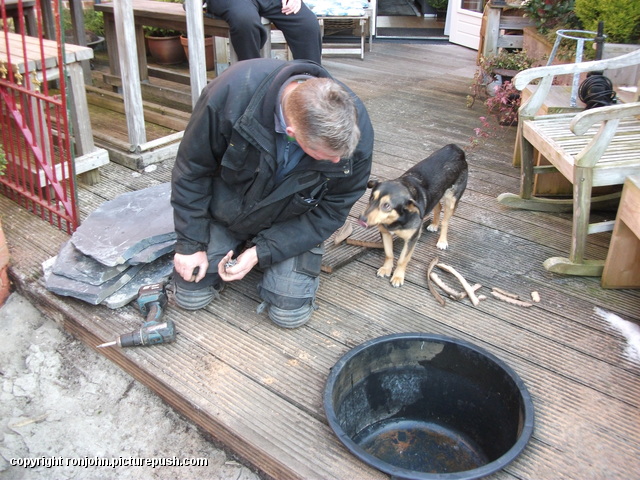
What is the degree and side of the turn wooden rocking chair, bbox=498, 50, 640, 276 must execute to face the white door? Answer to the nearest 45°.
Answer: approximately 90° to its right

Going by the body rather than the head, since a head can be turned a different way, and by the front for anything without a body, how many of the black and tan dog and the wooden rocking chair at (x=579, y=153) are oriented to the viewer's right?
0

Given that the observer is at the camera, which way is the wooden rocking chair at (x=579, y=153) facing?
facing to the left of the viewer

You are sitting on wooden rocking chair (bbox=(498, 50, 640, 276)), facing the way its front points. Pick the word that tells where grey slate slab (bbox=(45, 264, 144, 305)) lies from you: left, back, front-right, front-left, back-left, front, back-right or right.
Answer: front-left

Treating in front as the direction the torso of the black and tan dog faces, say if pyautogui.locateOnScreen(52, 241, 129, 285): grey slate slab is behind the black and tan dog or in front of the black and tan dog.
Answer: in front

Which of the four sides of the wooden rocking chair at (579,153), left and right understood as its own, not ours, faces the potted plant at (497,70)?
right

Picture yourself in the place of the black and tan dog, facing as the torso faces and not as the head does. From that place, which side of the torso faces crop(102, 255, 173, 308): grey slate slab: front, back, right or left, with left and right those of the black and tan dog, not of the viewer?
front

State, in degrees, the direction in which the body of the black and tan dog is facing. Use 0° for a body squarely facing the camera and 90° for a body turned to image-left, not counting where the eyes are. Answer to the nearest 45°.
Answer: approximately 45°

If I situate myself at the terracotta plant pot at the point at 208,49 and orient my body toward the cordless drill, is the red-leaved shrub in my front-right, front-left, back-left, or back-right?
front-left

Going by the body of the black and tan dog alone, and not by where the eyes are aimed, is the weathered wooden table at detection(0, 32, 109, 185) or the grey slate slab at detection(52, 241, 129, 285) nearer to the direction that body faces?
the grey slate slab

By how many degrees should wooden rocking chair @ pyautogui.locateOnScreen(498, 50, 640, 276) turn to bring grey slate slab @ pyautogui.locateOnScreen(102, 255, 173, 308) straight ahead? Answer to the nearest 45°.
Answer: approximately 45° to its left

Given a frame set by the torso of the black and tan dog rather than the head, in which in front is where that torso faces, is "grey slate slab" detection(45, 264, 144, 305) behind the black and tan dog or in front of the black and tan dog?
in front

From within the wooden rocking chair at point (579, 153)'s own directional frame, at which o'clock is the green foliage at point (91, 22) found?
The green foliage is roughly at 1 o'clock from the wooden rocking chair.

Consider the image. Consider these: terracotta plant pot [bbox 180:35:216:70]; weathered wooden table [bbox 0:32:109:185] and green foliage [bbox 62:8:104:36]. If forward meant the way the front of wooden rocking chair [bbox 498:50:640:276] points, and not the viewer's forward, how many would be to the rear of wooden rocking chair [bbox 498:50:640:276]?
0

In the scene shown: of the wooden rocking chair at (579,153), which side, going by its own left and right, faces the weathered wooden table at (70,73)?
front

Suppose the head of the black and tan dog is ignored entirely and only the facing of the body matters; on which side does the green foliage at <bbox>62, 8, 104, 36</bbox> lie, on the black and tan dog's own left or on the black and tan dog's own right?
on the black and tan dog's own right

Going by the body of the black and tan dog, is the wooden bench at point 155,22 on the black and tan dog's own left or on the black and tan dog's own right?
on the black and tan dog's own right

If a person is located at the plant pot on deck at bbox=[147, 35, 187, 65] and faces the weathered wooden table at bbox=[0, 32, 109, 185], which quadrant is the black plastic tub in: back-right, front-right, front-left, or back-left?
front-left

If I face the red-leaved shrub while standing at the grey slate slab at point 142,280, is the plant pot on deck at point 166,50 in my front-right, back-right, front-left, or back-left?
front-left
